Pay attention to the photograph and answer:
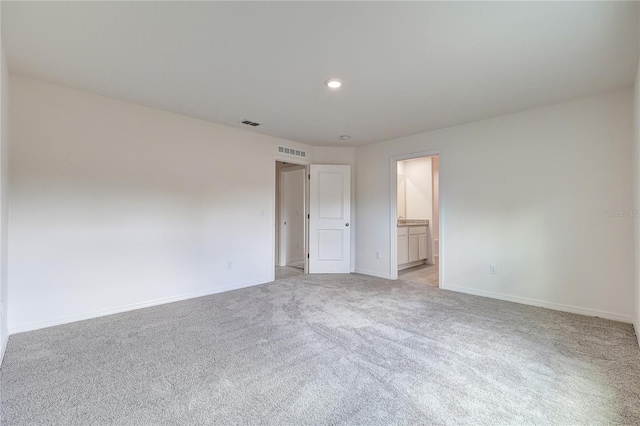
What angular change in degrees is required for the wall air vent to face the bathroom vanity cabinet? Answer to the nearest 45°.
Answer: approximately 45° to its left

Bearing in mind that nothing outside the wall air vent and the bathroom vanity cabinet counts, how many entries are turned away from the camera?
0

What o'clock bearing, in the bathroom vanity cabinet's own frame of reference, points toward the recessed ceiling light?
The recessed ceiling light is roughly at 2 o'clock from the bathroom vanity cabinet.

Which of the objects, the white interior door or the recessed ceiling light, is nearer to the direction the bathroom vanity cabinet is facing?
the recessed ceiling light

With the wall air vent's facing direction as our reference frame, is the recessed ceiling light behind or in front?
in front

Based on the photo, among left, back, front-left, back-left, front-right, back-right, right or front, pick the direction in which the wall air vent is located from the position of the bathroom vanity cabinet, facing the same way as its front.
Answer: right

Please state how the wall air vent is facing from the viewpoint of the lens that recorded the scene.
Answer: facing the viewer and to the right of the viewer

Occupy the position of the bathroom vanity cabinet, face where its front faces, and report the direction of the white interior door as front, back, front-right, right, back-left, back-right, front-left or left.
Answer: right
